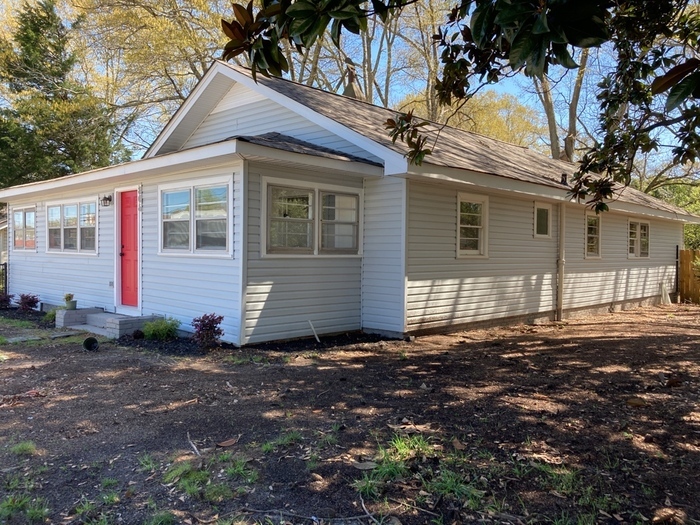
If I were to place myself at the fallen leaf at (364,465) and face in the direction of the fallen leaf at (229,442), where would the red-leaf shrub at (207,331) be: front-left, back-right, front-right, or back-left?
front-right

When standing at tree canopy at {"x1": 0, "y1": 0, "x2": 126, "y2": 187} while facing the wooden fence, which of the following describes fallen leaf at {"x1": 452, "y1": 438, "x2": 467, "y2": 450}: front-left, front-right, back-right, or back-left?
front-right

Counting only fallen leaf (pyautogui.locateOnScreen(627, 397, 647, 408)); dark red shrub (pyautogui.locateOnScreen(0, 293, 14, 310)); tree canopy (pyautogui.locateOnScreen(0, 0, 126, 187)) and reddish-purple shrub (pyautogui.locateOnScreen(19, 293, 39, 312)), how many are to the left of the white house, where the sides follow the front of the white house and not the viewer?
1

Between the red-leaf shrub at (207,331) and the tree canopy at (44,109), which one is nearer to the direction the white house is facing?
the red-leaf shrub

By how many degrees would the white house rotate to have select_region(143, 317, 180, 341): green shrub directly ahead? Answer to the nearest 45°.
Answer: approximately 45° to its right

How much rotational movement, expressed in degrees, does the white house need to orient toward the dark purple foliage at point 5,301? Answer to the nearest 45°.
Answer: approximately 90° to its right

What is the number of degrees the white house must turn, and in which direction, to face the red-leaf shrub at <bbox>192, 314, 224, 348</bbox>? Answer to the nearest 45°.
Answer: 0° — it already faces it

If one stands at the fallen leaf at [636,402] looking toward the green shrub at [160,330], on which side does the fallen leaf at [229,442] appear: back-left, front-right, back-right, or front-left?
front-left

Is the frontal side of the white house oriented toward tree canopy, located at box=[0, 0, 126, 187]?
no

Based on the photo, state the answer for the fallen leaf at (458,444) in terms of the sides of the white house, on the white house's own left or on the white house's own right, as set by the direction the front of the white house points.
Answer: on the white house's own left

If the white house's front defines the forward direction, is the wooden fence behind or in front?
behind

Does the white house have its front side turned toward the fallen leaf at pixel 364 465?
no

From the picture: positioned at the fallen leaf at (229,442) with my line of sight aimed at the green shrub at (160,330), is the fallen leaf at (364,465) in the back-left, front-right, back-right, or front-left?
back-right

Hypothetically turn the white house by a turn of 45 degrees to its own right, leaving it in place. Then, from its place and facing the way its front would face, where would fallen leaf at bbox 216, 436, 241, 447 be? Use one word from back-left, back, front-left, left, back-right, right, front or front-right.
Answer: left

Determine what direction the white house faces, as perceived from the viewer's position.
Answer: facing the viewer and to the left of the viewer

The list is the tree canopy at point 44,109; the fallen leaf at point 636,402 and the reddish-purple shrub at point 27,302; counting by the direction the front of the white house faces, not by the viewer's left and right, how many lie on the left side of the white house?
1

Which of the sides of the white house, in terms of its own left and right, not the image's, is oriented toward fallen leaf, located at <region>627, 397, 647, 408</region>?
left
